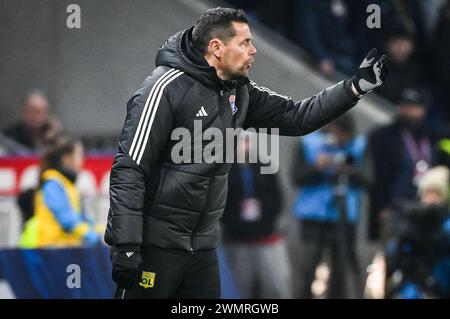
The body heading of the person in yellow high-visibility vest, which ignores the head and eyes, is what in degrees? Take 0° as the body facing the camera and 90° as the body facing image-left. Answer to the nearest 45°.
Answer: approximately 270°

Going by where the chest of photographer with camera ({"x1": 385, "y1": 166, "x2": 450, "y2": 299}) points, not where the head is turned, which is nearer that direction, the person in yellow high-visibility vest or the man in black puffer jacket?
the man in black puffer jacket

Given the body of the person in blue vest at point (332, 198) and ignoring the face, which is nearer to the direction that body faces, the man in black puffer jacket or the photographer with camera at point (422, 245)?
the man in black puffer jacket

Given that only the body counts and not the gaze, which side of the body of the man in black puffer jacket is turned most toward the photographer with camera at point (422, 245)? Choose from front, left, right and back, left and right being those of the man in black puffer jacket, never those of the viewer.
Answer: left

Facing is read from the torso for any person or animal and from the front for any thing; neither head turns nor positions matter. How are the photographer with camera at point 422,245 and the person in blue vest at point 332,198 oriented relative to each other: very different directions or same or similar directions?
same or similar directions

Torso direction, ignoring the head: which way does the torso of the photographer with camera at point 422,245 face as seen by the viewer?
toward the camera

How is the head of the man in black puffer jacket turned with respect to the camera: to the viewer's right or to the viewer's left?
to the viewer's right

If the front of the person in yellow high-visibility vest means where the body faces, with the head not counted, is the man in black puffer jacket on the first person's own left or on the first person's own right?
on the first person's own right

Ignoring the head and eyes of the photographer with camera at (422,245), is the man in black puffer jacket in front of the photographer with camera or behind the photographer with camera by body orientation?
in front

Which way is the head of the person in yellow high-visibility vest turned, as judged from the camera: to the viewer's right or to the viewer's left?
to the viewer's right

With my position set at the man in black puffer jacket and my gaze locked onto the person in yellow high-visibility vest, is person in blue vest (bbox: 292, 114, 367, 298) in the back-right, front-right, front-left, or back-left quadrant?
front-right

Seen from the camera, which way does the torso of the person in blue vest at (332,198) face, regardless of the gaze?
toward the camera

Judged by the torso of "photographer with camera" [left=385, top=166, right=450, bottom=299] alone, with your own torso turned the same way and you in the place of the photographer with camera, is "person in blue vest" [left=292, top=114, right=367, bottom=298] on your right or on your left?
on your right
